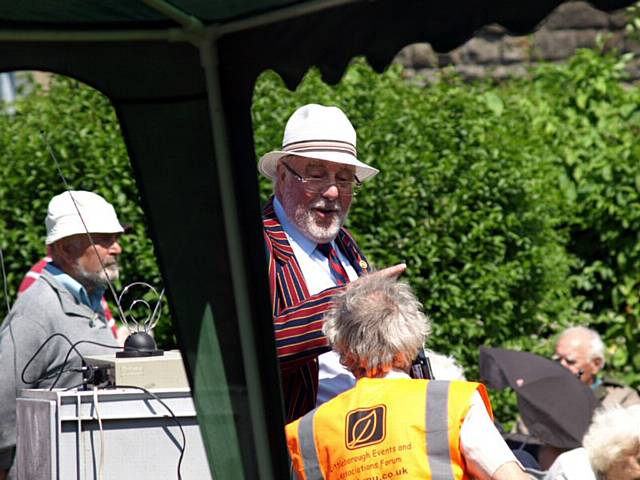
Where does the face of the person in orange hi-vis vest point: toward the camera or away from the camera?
away from the camera

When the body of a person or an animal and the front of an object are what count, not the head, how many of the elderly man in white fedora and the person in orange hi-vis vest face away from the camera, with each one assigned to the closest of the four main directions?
1

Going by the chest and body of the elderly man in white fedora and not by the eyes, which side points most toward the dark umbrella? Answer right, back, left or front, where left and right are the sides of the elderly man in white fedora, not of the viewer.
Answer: left

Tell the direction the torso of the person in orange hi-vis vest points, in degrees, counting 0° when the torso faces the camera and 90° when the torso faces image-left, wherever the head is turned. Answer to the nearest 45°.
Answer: approximately 180°

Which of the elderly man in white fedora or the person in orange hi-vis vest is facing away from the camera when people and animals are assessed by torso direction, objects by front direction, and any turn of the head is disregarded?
the person in orange hi-vis vest

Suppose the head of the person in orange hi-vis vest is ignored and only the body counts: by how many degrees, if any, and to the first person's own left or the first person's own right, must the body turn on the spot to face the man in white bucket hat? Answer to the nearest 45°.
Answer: approximately 45° to the first person's own left

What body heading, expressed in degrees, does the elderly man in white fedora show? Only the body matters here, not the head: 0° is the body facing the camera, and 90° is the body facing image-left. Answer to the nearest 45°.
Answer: approximately 315°
